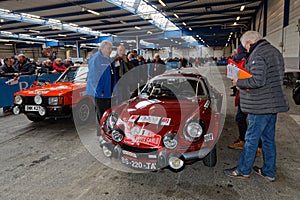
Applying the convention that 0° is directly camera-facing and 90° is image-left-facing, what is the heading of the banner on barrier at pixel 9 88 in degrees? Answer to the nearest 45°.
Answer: approximately 0°

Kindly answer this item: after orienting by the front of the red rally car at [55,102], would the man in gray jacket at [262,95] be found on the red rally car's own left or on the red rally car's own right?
on the red rally car's own left

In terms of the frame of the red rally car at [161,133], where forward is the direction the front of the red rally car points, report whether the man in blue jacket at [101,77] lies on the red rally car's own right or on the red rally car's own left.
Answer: on the red rally car's own right

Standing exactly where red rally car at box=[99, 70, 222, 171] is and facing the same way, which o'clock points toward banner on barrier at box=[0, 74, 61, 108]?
The banner on barrier is roughly at 3 o'clock from the red rally car.

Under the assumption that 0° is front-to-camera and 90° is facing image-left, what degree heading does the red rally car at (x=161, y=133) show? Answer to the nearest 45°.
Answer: approximately 45°

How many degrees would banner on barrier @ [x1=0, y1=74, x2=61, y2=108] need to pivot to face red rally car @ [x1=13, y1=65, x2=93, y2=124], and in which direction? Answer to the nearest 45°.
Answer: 0° — it already faces it

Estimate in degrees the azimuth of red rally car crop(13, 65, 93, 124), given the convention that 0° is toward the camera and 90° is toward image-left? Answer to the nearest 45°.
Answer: approximately 45°
